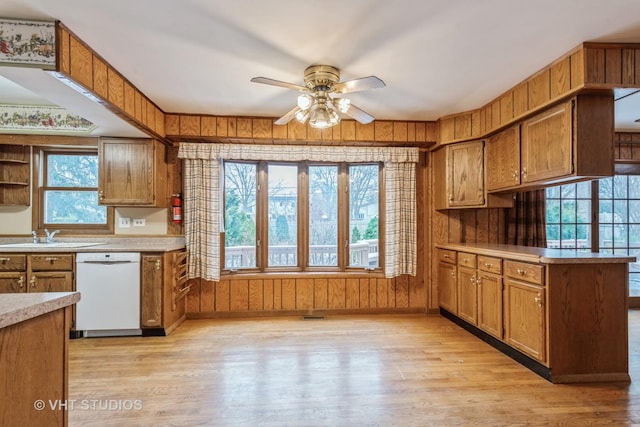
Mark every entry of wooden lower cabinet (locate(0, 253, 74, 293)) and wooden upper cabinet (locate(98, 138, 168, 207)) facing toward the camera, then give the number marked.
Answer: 2

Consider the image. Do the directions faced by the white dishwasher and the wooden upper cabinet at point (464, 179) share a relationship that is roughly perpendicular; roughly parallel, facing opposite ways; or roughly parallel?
roughly perpendicular

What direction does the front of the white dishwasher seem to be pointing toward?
toward the camera

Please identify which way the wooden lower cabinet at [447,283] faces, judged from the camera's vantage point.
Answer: facing the viewer and to the left of the viewer

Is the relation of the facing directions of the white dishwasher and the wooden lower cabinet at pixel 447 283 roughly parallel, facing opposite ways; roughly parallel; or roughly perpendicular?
roughly perpendicular

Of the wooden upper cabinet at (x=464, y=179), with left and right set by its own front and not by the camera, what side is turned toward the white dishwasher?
front

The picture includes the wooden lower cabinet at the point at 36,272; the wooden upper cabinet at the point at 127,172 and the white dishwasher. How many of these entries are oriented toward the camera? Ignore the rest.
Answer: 3

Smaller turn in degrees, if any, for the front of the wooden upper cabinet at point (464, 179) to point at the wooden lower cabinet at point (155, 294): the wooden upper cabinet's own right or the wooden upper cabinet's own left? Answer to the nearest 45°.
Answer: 0° — it already faces it

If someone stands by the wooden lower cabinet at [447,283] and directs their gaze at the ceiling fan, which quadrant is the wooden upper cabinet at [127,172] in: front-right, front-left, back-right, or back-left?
front-right

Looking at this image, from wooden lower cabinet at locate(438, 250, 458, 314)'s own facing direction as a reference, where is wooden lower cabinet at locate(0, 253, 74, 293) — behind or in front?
in front

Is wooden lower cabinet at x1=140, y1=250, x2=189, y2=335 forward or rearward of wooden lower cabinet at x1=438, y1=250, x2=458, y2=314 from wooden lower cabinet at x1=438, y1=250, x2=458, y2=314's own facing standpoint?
forward

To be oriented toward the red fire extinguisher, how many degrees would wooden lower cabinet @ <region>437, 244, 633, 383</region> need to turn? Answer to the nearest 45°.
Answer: approximately 45° to its right

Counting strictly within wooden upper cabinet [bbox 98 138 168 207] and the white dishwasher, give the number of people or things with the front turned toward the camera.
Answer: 2
